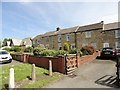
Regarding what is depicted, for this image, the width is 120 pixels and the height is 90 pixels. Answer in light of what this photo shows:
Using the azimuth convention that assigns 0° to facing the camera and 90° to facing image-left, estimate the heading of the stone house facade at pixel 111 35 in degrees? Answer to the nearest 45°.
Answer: approximately 45°

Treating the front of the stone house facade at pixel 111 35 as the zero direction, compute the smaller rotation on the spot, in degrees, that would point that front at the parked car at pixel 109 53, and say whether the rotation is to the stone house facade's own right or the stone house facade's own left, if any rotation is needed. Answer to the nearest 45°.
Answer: approximately 45° to the stone house facade's own left

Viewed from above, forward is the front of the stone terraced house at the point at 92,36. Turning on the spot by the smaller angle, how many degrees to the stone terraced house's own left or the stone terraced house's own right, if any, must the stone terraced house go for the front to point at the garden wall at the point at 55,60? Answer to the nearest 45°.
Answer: approximately 45° to the stone terraced house's own left

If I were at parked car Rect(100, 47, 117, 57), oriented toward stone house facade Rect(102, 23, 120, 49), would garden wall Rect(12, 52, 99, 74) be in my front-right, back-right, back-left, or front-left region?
back-left

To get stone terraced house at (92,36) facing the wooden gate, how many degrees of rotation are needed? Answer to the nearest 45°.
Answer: approximately 45° to its left

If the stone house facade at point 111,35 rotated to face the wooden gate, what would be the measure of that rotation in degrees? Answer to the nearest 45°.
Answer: approximately 45° to its left

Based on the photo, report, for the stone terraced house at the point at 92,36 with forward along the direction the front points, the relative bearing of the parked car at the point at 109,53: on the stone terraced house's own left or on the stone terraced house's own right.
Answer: on the stone terraced house's own left
